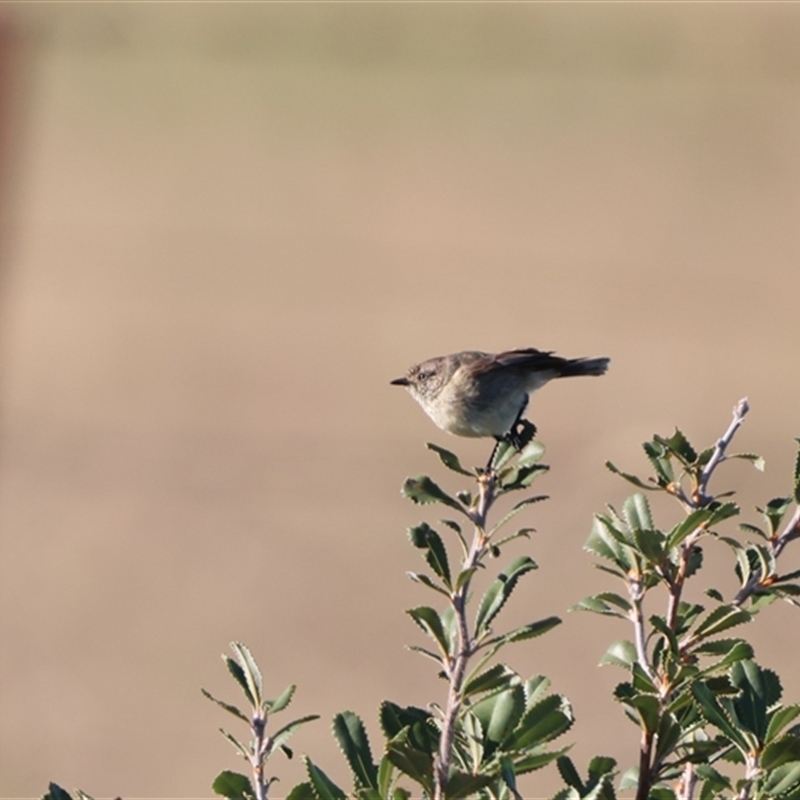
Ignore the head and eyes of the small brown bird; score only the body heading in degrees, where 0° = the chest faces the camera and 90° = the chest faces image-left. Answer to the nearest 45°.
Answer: approximately 90°
